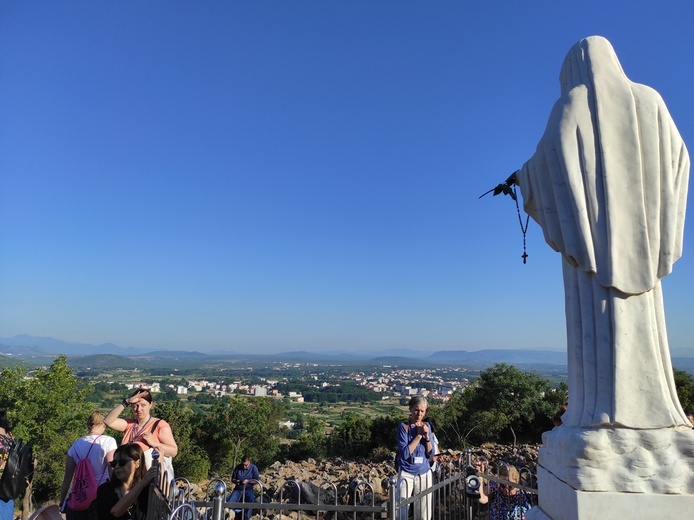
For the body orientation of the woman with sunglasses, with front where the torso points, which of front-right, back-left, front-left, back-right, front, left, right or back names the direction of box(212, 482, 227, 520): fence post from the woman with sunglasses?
left

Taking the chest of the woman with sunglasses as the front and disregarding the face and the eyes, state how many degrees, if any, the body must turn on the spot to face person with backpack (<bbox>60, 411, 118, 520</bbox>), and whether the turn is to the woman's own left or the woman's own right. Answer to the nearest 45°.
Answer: approximately 135° to the woman's own right

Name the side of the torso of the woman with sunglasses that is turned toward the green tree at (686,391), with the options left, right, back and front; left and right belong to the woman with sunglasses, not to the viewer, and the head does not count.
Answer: back

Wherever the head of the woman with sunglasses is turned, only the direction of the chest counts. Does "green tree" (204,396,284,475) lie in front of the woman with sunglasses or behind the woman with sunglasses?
behind

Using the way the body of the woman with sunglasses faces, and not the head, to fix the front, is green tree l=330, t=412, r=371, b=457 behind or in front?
behind

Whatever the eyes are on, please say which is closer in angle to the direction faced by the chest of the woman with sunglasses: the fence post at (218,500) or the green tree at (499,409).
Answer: the fence post

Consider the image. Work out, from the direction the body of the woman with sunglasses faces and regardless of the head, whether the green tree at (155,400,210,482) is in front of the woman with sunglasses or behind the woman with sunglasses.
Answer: behind

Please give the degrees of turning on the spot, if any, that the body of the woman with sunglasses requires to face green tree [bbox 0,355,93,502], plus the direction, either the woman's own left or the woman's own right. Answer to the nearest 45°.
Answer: approximately 135° to the woman's own right

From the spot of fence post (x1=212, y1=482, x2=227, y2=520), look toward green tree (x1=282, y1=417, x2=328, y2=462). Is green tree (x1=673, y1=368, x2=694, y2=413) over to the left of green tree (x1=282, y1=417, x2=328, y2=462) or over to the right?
right

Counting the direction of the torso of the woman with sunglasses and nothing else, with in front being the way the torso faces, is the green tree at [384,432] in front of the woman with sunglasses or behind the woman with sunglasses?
behind

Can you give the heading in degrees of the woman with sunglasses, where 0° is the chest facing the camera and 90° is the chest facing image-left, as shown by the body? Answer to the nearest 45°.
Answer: approximately 45°

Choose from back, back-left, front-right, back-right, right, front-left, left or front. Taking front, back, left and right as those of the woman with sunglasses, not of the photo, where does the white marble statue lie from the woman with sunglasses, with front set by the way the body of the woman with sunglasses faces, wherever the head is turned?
left
